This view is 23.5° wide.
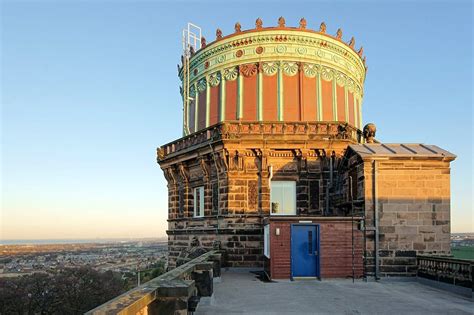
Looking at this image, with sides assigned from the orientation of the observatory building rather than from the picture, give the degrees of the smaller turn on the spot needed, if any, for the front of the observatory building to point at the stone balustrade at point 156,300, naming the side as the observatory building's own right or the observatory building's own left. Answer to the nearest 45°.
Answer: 0° — it already faces it

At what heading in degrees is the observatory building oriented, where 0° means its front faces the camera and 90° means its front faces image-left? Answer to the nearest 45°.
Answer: approximately 0°
